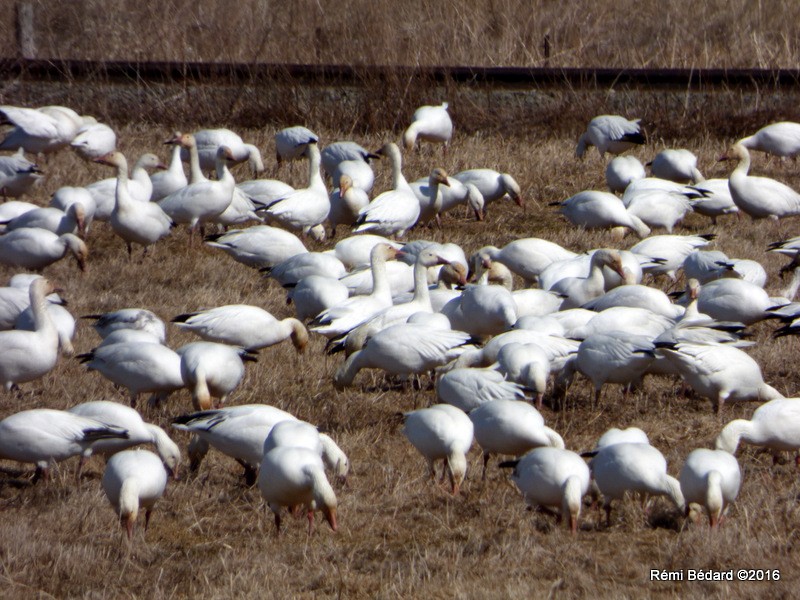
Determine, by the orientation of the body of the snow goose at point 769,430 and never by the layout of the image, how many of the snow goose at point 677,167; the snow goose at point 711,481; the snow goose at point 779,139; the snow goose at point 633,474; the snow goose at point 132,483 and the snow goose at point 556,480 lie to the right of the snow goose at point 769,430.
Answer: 2

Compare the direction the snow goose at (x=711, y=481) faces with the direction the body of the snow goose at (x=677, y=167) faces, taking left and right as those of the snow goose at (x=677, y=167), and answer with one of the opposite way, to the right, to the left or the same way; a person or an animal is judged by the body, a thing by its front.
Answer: to the right

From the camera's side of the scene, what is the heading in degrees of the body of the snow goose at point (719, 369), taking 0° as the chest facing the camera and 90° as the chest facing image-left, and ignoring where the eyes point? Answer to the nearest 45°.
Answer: approximately 270°

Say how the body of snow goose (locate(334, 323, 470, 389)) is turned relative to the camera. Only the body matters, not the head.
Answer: to the viewer's left

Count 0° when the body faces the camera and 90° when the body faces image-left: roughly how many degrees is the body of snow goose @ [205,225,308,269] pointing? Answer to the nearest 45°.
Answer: approximately 270°

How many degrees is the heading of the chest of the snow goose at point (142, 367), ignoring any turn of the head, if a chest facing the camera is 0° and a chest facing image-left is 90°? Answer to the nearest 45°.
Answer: approximately 270°

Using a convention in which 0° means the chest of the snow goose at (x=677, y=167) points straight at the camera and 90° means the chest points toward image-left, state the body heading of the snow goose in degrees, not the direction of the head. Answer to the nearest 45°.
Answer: approximately 270°

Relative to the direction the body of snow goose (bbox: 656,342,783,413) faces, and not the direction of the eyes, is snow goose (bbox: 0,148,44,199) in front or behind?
behind

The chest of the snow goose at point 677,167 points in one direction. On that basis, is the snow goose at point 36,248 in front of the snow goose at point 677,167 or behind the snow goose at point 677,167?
behind

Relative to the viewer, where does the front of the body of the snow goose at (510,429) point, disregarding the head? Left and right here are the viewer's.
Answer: facing to the right of the viewer

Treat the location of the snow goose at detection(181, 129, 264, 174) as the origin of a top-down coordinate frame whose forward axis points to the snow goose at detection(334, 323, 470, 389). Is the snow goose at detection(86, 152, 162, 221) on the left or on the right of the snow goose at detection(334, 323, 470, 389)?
right

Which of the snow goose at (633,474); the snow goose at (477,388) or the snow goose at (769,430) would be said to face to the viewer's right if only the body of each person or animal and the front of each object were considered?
the snow goose at (633,474)

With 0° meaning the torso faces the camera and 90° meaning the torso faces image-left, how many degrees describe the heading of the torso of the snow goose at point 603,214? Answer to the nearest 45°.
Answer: approximately 270°

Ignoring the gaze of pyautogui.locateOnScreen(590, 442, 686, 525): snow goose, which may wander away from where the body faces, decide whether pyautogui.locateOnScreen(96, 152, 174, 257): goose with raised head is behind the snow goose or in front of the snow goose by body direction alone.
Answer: behind

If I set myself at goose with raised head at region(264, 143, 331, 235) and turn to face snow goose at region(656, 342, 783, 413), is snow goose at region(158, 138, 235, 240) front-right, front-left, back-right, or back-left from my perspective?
back-right
